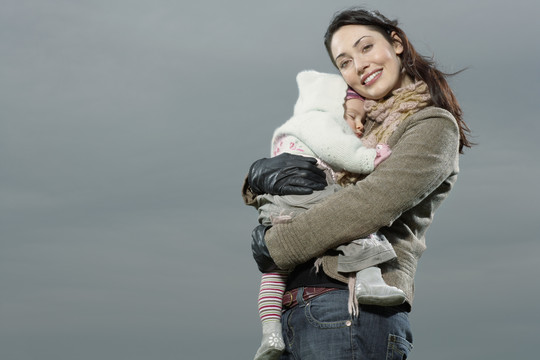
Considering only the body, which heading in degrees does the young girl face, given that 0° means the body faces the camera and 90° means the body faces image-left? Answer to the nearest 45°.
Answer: approximately 270°

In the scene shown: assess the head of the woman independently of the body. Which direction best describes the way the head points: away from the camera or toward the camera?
toward the camera

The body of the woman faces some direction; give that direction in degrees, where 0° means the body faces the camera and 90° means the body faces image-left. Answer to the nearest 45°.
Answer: approximately 45°
